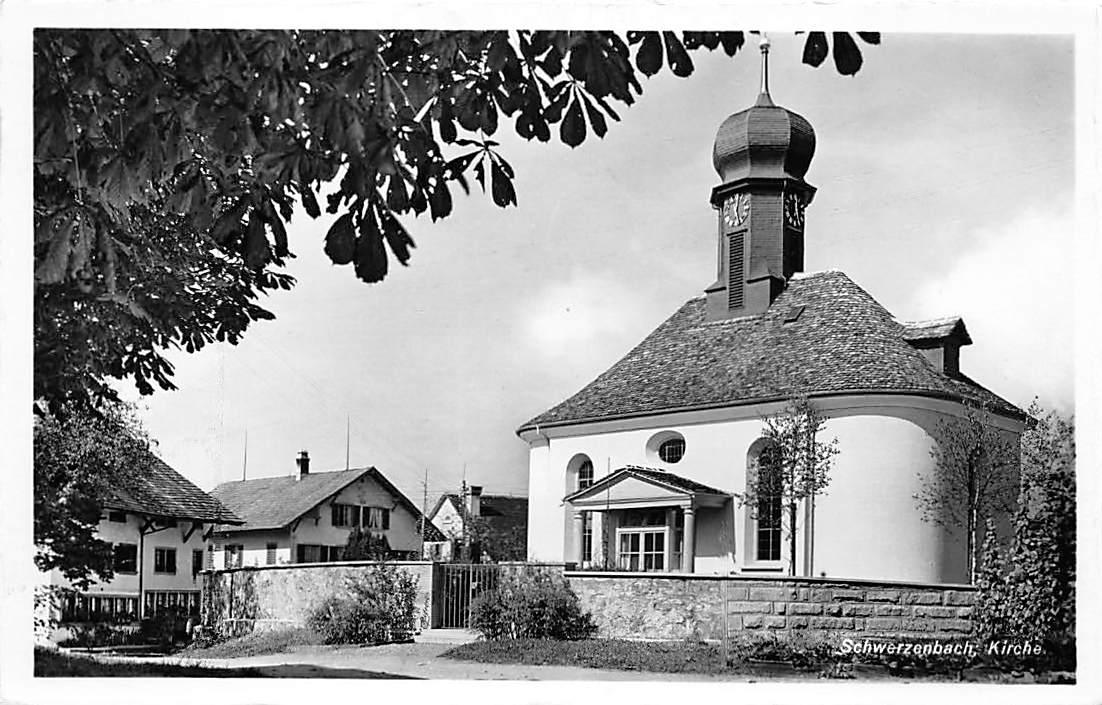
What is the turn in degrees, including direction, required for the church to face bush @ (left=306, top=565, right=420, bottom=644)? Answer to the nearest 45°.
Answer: approximately 45° to its right

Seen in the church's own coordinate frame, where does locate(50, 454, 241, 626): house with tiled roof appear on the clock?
The house with tiled roof is roughly at 1 o'clock from the church.

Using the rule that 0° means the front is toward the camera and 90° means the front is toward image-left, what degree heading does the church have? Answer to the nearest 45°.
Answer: approximately 45°

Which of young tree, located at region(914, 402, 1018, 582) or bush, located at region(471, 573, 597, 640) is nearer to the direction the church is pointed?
the bush

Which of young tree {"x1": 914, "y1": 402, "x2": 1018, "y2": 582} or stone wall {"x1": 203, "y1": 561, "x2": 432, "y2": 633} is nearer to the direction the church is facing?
the stone wall
